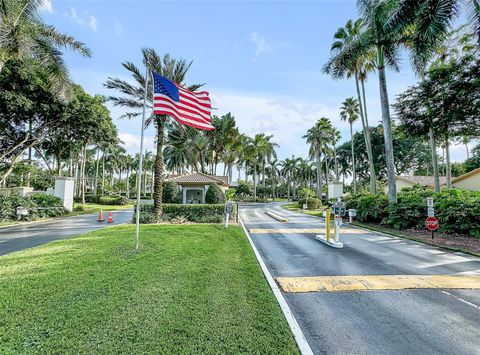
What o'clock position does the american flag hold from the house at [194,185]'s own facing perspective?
The american flag is roughly at 12 o'clock from the house.

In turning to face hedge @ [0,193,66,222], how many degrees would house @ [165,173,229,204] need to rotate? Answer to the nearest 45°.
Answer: approximately 45° to its right

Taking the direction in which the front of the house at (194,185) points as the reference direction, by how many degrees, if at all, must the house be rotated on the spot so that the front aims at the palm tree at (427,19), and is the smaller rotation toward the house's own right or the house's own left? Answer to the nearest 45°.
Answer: approximately 45° to the house's own left

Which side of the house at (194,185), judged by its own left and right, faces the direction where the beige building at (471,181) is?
left

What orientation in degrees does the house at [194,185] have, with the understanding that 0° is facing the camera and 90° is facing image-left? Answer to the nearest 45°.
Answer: approximately 0°

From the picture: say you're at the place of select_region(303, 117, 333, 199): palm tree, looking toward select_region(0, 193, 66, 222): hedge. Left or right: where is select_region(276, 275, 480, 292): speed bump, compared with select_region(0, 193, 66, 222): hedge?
left

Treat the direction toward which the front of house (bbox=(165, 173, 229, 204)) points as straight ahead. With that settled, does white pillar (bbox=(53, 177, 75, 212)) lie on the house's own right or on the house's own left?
on the house's own right

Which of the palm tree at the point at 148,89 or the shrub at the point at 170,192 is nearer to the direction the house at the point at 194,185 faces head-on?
the palm tree

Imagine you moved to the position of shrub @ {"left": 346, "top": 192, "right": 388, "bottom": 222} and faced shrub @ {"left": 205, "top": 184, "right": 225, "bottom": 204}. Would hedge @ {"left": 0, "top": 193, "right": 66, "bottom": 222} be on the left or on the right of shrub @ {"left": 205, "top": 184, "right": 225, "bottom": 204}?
left

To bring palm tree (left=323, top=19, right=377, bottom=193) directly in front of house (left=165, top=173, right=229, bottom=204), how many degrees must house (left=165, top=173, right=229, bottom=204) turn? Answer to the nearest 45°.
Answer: approximately 45° to its left

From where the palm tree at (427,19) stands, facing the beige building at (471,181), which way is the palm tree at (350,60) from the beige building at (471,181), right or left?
left
